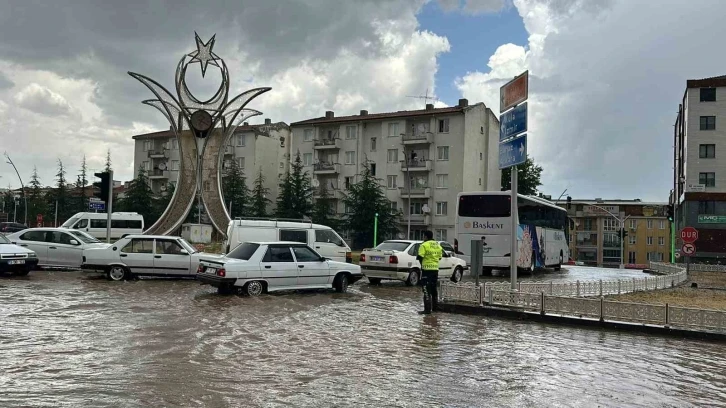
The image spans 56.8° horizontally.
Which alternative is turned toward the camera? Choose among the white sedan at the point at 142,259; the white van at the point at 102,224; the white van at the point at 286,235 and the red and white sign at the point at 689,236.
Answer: the red and white sign

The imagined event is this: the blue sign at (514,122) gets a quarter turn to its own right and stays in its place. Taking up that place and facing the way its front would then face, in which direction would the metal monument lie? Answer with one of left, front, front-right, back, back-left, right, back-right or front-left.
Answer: front

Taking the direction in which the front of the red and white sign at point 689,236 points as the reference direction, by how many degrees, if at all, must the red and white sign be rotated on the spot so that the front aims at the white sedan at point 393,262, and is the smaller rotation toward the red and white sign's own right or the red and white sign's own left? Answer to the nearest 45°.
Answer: approximately 45° to the red and white sign's own right

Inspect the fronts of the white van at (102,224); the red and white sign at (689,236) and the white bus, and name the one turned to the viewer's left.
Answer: the white van

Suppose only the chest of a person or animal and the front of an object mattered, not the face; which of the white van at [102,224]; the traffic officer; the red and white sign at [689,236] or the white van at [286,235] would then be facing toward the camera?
the red and white sign

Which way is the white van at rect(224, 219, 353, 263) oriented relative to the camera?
to the viewer's right

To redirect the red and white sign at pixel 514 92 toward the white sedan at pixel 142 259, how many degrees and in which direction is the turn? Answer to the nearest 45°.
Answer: approximately 45° to its right
